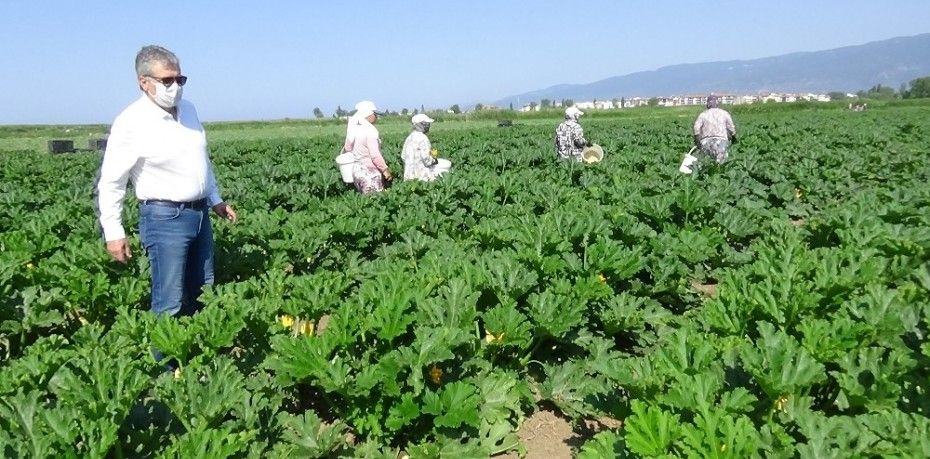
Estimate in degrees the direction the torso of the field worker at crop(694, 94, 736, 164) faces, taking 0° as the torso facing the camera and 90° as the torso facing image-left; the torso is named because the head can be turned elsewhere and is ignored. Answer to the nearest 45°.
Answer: approximately 180°

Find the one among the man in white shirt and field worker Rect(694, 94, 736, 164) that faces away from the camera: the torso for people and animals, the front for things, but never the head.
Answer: the field worker

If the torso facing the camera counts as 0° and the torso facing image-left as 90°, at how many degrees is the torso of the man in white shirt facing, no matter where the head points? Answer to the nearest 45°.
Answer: approximately 315°

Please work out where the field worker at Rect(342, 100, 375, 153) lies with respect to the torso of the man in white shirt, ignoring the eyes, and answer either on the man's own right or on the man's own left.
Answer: on the man's own left

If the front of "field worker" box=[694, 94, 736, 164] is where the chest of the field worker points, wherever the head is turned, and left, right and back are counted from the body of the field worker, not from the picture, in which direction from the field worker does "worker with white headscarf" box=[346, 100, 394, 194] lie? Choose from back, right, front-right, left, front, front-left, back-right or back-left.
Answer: back-left

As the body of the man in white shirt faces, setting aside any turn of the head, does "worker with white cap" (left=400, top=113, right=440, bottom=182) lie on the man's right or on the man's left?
on the man's left

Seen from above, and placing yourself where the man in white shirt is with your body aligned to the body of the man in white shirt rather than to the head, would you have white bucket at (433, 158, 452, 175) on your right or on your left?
on your left
